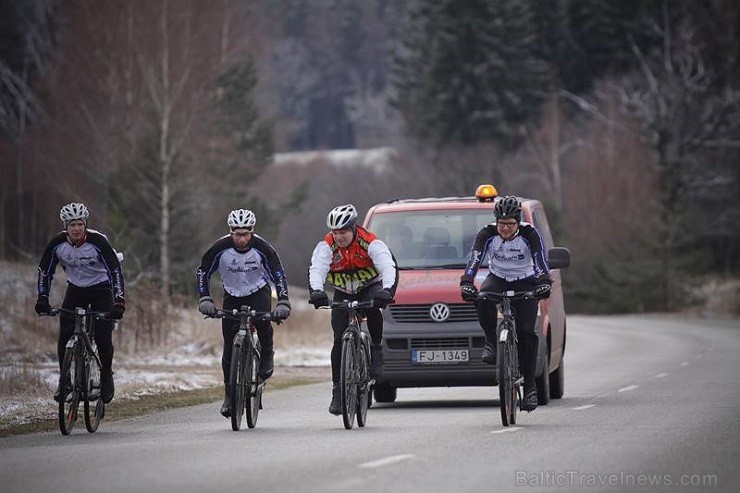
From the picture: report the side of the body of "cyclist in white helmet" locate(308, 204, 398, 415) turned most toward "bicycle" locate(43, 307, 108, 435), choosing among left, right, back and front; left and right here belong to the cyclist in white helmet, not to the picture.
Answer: right

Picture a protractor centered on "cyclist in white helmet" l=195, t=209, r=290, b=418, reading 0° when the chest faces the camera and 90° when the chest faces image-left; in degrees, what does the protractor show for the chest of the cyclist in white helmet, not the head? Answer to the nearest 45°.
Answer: approximately 0°

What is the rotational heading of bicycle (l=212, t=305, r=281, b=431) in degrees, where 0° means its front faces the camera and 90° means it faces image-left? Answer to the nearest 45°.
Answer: approximately 0°

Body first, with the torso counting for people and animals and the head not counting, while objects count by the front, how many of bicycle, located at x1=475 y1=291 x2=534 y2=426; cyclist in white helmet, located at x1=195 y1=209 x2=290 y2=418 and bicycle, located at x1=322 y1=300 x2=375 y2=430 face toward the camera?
3

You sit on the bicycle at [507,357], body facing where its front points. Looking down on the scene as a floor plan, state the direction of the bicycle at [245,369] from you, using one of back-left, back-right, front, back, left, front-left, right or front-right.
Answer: right

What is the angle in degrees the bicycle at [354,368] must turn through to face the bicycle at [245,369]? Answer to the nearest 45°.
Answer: approximately 90° to its right
